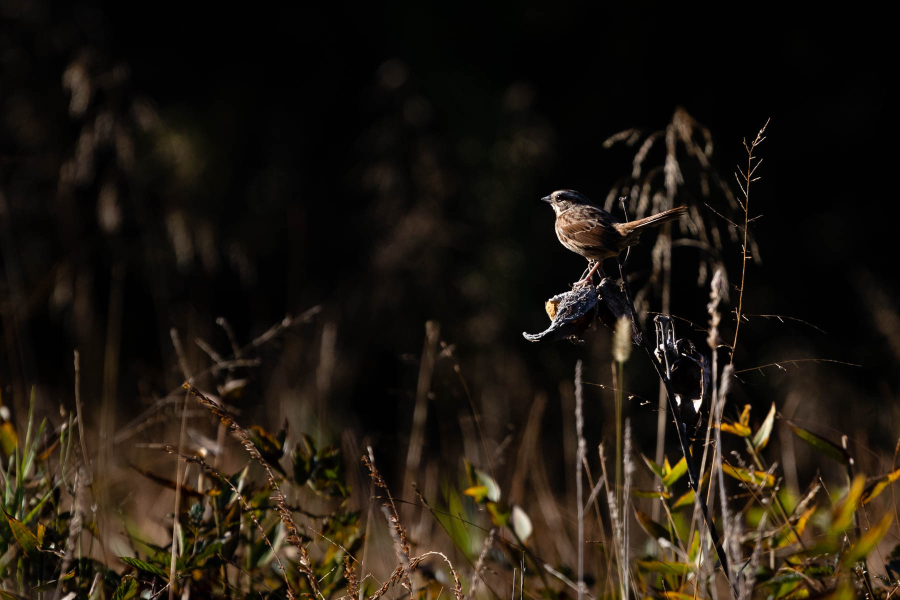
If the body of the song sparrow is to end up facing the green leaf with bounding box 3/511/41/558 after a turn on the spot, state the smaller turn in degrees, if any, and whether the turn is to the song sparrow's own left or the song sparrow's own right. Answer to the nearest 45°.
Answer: approximately 45° to the song sparrow's own left

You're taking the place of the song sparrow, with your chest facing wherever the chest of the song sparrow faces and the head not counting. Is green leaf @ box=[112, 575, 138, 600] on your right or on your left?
on your left

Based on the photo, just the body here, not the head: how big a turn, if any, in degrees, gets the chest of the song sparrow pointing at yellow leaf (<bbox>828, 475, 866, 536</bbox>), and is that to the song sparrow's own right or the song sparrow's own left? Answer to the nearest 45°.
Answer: approximately 90° to the song sparrow's own left

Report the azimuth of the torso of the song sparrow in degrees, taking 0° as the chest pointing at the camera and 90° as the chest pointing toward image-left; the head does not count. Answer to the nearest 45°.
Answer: approximately 90°
